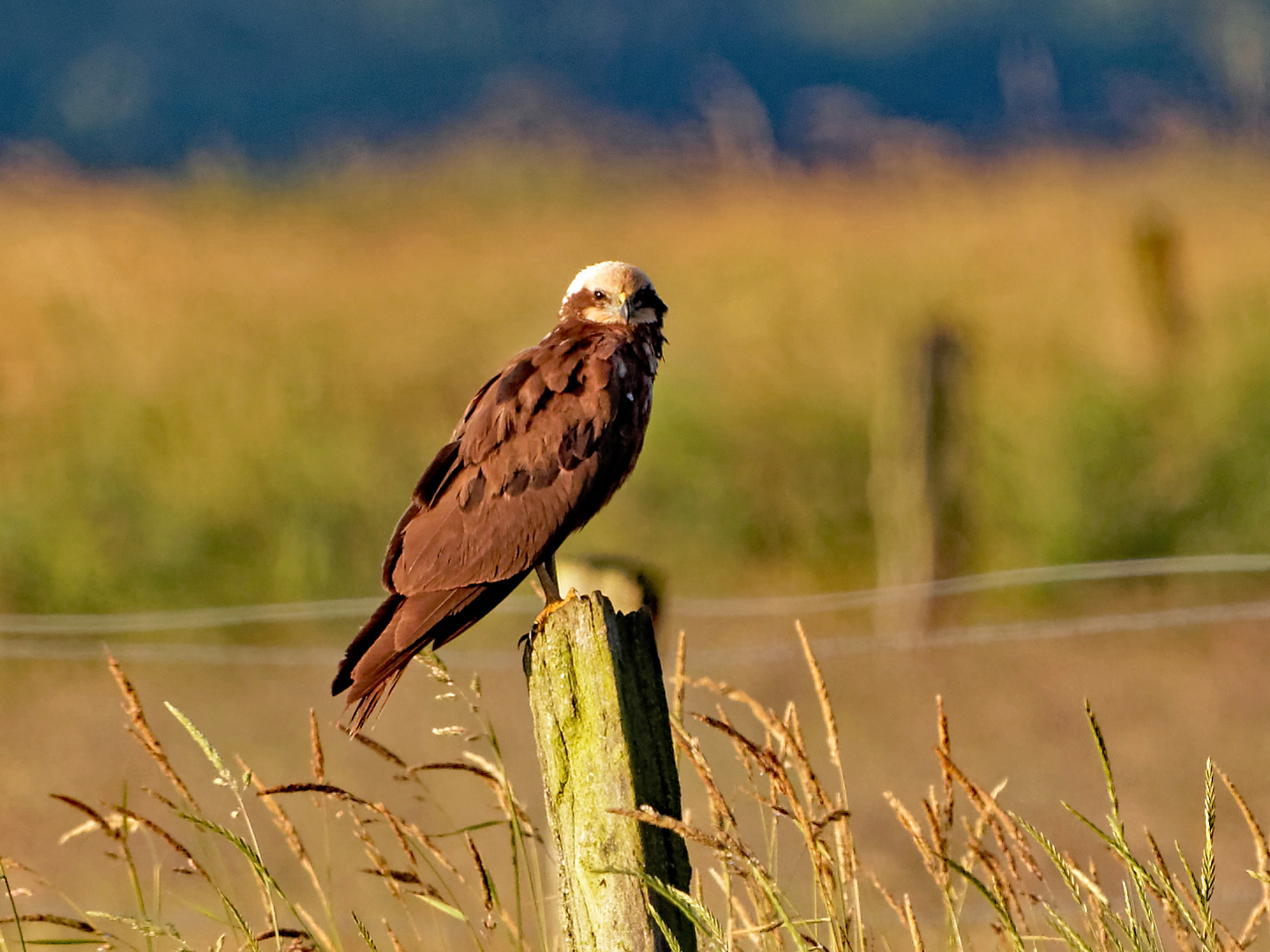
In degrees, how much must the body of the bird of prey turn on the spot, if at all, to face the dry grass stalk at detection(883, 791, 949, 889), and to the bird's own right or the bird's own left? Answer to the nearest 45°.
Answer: approximately 45° to the bird's own right

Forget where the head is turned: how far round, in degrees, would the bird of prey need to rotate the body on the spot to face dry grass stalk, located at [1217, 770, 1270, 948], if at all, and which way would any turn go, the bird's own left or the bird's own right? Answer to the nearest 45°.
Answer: approximately 45° to the bird's own right
